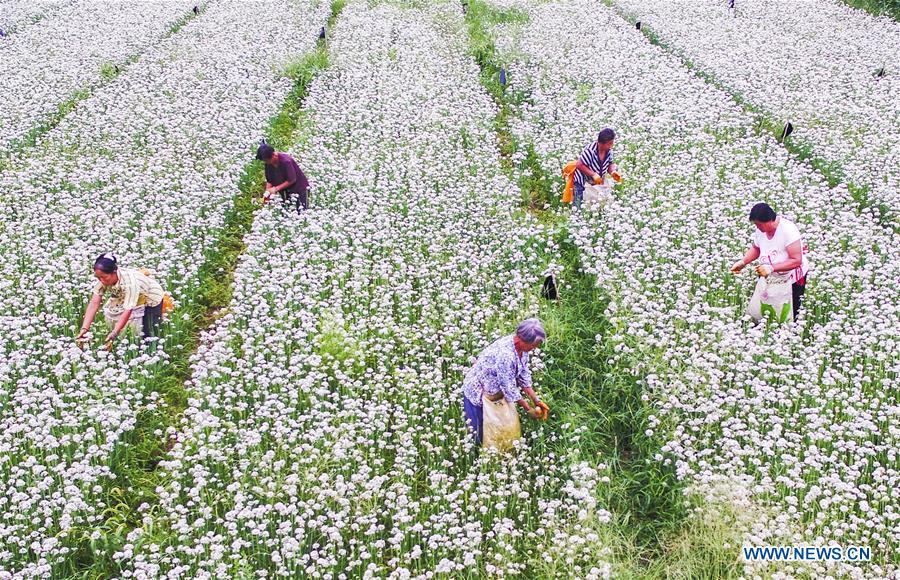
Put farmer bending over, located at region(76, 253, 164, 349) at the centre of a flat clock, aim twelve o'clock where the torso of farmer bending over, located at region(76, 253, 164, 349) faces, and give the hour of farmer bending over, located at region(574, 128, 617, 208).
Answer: farmer bending over, located at region(574, 128, 617, 208) is roughly at 7 o'clock from farmer bending over, located at region(76, 253, 164, 349).

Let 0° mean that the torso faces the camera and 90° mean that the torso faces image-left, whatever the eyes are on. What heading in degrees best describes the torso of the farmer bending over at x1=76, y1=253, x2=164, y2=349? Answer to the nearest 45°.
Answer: approximately 45°

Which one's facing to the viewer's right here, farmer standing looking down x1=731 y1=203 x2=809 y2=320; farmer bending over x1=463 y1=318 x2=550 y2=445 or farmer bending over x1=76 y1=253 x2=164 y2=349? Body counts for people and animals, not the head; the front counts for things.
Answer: farmer bending over x1=463 y1=318 x2=550 y2=445

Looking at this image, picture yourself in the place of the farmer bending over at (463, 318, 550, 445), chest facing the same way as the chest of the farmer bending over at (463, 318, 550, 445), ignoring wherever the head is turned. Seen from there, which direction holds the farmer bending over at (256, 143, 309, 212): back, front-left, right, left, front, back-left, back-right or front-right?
back-left

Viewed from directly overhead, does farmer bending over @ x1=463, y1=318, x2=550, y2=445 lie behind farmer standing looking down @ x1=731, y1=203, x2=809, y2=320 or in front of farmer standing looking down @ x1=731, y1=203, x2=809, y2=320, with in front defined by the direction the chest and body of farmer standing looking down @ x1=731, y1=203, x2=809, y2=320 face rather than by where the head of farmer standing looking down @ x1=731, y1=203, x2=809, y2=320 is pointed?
in front

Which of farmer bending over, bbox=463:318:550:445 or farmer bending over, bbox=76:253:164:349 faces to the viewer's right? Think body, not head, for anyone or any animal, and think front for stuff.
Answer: farmer bending over, bbox=463:318:550:445

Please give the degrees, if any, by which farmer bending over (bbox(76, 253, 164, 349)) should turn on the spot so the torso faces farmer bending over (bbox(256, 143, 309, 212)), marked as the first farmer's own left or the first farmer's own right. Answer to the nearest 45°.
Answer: approximately 180°

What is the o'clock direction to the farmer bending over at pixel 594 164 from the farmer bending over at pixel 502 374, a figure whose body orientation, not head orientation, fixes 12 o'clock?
the farmer bending over at pixel 594 164 is roughly at 9 o'clock from the farmer bending over at pixel 502 374.

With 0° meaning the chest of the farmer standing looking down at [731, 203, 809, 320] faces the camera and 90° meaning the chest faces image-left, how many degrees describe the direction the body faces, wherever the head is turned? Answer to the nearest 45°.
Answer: approximately 45°

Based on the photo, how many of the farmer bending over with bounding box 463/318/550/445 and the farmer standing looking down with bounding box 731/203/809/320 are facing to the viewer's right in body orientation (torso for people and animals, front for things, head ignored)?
1

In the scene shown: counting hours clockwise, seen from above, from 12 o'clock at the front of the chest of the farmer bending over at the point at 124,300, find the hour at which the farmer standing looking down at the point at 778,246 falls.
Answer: the farmer standing looking down at the point at 778,246 is roughly at 8 o'clock from the farmer bending over at the point at 124,300.

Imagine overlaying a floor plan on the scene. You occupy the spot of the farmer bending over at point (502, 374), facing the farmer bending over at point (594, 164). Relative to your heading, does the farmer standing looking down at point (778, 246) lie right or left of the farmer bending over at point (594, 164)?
right

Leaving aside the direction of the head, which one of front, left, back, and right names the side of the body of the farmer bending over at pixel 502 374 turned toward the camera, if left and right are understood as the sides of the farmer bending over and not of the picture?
right

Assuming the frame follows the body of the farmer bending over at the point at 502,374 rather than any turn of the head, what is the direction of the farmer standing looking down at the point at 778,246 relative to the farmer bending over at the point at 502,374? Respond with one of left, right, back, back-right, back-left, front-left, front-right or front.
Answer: front-left
